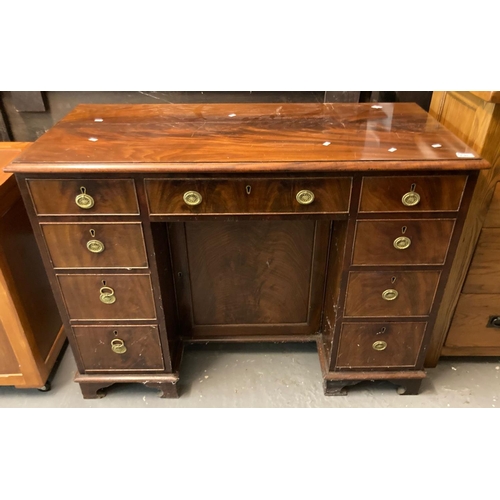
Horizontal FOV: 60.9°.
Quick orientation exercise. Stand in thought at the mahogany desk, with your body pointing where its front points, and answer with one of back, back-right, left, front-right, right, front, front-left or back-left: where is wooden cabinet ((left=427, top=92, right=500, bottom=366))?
left

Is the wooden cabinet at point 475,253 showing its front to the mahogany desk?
no

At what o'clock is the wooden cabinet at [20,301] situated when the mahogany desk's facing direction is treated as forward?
The wooden cabinet is roughly at 3 o'clock from the mahogany desk.

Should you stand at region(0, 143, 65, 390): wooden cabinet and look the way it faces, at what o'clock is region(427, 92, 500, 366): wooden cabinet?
region(427, 92, 500, 366): wooden cabinet is roughly at 10 o'clock from region(0, 143, 65, 390): wooden cabinet.

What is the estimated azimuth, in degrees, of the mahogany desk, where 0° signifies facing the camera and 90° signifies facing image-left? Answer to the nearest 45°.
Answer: approximately 0°

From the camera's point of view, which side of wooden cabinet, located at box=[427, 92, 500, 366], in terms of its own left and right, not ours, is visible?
front

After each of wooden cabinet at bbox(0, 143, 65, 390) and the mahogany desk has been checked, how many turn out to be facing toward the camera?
2

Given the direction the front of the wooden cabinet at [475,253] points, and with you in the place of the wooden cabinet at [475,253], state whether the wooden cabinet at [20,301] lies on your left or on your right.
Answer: on your right

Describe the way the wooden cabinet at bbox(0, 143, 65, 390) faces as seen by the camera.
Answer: facing the viewer

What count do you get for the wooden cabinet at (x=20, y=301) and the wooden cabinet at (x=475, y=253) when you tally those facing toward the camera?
2

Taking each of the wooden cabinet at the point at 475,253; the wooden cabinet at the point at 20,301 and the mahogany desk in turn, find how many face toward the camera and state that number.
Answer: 3
